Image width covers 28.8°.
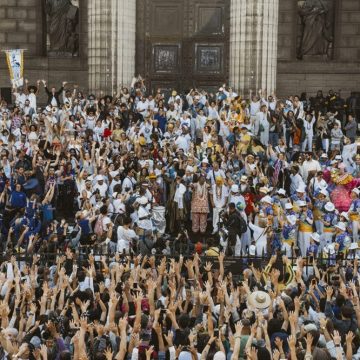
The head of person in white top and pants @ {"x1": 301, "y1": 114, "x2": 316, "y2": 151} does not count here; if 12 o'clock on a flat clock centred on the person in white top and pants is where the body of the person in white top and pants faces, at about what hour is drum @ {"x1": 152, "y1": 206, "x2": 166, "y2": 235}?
The drum is roughly at 1 o'clock from the person in white top and pants.

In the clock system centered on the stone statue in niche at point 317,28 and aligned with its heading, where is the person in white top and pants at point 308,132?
The person in white top and pants is roughly at 12 o'clock from the stone statue in niche.

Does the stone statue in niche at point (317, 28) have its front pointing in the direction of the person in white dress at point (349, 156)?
yes

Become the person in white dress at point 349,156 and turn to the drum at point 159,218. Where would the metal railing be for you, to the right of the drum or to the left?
left

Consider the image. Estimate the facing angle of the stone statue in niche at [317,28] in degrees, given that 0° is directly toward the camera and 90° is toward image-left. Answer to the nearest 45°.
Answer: approximately 0°

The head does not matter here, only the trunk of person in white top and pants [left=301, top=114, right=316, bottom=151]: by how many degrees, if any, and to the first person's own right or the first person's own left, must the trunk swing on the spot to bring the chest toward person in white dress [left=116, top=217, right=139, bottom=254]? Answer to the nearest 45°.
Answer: approximately 45° to the first person's own right

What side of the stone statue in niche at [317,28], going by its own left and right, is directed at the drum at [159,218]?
front

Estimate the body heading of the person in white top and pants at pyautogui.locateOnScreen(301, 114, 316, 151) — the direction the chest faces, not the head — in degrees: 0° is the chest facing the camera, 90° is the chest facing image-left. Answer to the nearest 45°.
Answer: approximately 0°

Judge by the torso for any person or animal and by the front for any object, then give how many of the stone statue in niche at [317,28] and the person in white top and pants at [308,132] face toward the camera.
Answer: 2

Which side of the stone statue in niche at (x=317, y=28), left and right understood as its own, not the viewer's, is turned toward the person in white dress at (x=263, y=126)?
front

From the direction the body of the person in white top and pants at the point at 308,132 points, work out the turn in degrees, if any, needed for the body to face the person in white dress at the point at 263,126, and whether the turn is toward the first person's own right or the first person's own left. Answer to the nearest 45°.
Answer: approximately 90° to the first person's own right

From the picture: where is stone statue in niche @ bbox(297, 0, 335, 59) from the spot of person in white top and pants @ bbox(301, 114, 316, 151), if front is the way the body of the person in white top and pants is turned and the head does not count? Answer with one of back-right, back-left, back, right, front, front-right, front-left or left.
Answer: back

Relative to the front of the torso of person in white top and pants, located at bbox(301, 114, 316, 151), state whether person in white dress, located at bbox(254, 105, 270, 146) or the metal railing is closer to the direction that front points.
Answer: the metal railing
